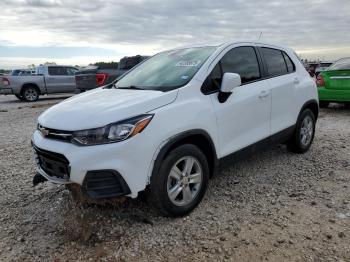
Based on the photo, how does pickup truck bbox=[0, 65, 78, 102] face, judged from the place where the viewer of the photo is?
facing away from the viewer and to the right of the viewer

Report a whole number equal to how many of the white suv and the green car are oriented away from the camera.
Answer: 1

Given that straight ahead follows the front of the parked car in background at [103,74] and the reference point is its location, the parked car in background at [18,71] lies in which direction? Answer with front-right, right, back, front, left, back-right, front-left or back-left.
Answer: left

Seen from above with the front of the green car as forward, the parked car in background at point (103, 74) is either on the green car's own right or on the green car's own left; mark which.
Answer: on the green car's own left

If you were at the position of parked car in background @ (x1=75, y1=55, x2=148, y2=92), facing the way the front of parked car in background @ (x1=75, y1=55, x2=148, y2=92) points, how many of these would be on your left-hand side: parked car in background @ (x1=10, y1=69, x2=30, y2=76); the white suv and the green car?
1

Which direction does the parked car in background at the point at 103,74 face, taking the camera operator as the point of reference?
facing away from the viewer and to the right of the viewer

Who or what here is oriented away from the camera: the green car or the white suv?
the green car

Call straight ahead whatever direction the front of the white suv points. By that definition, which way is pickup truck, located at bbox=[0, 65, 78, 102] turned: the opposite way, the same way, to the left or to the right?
the opposite way

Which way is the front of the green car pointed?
away from the camera

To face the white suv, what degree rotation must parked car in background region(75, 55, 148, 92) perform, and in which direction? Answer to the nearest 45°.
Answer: approximately 135° to its right
